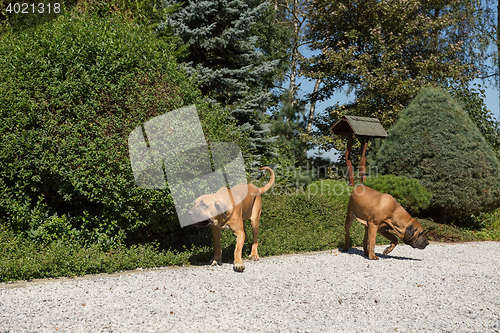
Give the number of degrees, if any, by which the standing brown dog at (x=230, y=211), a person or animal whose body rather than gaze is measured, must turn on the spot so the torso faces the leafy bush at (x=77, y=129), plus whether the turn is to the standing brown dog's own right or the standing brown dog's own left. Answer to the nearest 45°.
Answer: approximately 90° to the standing brown dog's own right

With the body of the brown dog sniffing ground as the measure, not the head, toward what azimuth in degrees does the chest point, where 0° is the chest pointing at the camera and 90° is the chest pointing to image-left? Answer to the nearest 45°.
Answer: approximately 315°

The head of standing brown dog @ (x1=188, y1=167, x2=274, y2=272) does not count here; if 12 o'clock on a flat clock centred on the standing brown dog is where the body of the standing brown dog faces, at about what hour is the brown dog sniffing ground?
The brown dog sniffing ground is roughly at 7 o'clock from the standing brown dog.

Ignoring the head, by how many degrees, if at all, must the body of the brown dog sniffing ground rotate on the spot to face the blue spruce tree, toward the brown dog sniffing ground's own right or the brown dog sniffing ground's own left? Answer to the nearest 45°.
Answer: approximately 180°

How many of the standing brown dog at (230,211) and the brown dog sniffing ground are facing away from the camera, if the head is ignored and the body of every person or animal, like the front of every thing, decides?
0

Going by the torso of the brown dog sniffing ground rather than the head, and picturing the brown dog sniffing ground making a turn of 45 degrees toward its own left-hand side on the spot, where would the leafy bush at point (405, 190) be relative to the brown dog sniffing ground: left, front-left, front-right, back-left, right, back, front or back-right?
left

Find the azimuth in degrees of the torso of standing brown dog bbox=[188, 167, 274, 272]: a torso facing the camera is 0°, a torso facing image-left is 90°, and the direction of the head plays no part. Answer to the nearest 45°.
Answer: approximately 45°

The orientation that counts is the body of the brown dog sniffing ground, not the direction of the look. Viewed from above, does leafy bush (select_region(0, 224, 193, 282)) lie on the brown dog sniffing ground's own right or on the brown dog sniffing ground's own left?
on the brown dog sniffing ground's own right

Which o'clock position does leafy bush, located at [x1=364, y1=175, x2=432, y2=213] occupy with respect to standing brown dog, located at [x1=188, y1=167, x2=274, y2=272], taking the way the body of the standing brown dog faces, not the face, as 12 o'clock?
The leafy bush is roughly at 6 o'clock from the standing brown dog.

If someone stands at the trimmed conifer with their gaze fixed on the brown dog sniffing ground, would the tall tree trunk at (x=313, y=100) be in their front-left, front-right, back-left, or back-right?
back-right

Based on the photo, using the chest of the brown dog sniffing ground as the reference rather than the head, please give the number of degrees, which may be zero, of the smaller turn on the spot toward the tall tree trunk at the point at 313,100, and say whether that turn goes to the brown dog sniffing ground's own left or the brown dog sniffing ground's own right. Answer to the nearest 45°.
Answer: approximately 135° to the brown dog sniffing ground's own left

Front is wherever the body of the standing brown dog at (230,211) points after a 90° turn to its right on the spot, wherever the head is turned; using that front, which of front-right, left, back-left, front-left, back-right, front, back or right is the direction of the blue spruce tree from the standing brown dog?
front-right

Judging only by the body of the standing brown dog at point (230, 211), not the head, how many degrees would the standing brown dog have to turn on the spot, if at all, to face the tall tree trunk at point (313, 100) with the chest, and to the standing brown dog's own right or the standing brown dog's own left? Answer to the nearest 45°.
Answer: approximately 135° to the standing brown dog's own right
